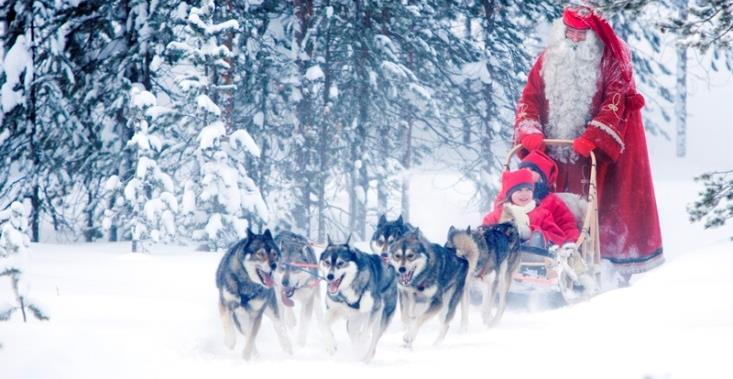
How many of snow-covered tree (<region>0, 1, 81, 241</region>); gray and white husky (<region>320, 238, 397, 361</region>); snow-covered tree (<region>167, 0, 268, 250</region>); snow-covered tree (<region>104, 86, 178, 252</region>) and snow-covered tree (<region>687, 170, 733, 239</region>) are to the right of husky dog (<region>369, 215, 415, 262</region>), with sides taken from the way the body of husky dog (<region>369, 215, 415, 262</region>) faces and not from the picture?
3

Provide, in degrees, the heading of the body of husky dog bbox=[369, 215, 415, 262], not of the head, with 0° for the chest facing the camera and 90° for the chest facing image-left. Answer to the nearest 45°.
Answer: approximately 45°

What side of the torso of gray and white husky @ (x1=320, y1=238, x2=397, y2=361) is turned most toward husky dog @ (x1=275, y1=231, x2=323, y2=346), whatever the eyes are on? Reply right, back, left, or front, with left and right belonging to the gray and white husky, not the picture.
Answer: right

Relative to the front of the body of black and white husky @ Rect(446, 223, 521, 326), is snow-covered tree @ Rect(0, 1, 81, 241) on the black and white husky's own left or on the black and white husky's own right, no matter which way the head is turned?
on the black and white husky's own right

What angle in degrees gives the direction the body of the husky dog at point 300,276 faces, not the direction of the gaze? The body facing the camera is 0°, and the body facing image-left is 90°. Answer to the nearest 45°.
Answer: approximately 45°

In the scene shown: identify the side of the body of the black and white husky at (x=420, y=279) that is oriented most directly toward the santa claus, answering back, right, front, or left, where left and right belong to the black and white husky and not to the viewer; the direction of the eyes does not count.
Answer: back

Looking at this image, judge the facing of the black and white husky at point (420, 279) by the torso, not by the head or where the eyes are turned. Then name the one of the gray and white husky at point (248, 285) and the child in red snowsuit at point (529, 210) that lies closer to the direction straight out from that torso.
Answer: the gray and white husky
